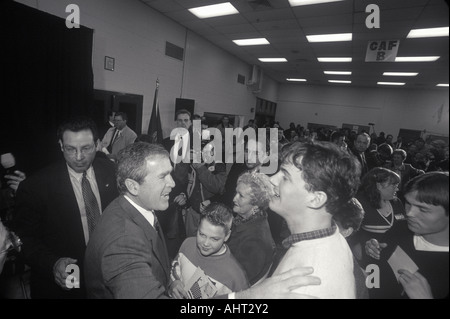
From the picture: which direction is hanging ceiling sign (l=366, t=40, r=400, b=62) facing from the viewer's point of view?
toward the camera

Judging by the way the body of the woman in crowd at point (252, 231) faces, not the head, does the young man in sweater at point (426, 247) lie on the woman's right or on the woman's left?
on the woman's left

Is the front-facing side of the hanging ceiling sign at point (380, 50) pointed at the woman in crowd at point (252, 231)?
yes

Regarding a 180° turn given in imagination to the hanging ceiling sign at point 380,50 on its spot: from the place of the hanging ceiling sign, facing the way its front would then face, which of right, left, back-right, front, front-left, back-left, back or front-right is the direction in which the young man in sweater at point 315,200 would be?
back

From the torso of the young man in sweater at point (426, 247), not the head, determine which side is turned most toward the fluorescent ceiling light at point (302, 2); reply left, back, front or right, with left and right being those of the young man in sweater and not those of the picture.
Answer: right

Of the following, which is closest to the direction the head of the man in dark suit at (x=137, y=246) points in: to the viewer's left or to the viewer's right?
to the viewer's right

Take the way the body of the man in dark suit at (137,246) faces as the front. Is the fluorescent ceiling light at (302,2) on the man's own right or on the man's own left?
on the man's own left

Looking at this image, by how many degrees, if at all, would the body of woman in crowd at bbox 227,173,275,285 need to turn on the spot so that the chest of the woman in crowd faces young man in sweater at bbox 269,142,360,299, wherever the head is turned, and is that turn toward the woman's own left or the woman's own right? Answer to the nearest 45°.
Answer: approximately 90° to the woman's own left

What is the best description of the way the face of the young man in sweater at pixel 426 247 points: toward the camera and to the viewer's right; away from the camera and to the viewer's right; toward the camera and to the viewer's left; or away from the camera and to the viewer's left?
toward the camera and to the viewer's left
